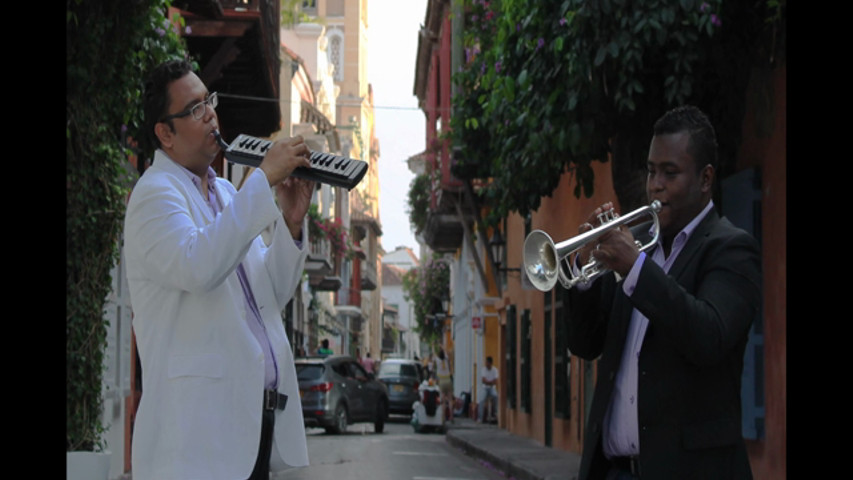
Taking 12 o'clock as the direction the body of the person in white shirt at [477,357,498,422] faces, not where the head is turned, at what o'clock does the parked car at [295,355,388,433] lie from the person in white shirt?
The parked car is roughly at 1 o'clock from the person in white shirt.

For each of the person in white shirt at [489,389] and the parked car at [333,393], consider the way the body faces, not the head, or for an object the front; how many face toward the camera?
1

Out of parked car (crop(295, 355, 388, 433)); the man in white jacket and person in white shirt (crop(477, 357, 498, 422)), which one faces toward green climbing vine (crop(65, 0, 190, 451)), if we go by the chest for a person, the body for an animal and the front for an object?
the person in white shirt

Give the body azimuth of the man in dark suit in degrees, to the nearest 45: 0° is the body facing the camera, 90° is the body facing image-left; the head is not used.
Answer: approximately 45°

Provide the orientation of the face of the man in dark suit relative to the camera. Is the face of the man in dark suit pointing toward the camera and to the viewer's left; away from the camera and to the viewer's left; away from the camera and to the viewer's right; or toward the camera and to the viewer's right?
toward the camera and to the viewer's left

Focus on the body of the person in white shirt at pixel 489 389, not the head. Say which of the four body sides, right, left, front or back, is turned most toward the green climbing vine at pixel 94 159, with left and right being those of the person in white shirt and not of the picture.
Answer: front

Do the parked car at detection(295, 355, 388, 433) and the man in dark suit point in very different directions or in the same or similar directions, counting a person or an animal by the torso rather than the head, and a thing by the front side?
very different directions

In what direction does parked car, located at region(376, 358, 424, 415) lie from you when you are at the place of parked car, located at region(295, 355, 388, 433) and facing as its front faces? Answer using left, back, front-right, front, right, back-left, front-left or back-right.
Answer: front-left

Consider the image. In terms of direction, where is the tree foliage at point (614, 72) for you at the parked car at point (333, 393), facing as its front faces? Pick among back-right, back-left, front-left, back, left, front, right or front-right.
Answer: back-right

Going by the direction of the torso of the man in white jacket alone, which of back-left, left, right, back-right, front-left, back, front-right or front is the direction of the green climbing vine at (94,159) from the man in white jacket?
back-left

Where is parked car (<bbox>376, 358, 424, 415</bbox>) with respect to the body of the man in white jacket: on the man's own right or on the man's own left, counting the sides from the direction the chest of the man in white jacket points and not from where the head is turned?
on the man's own left
